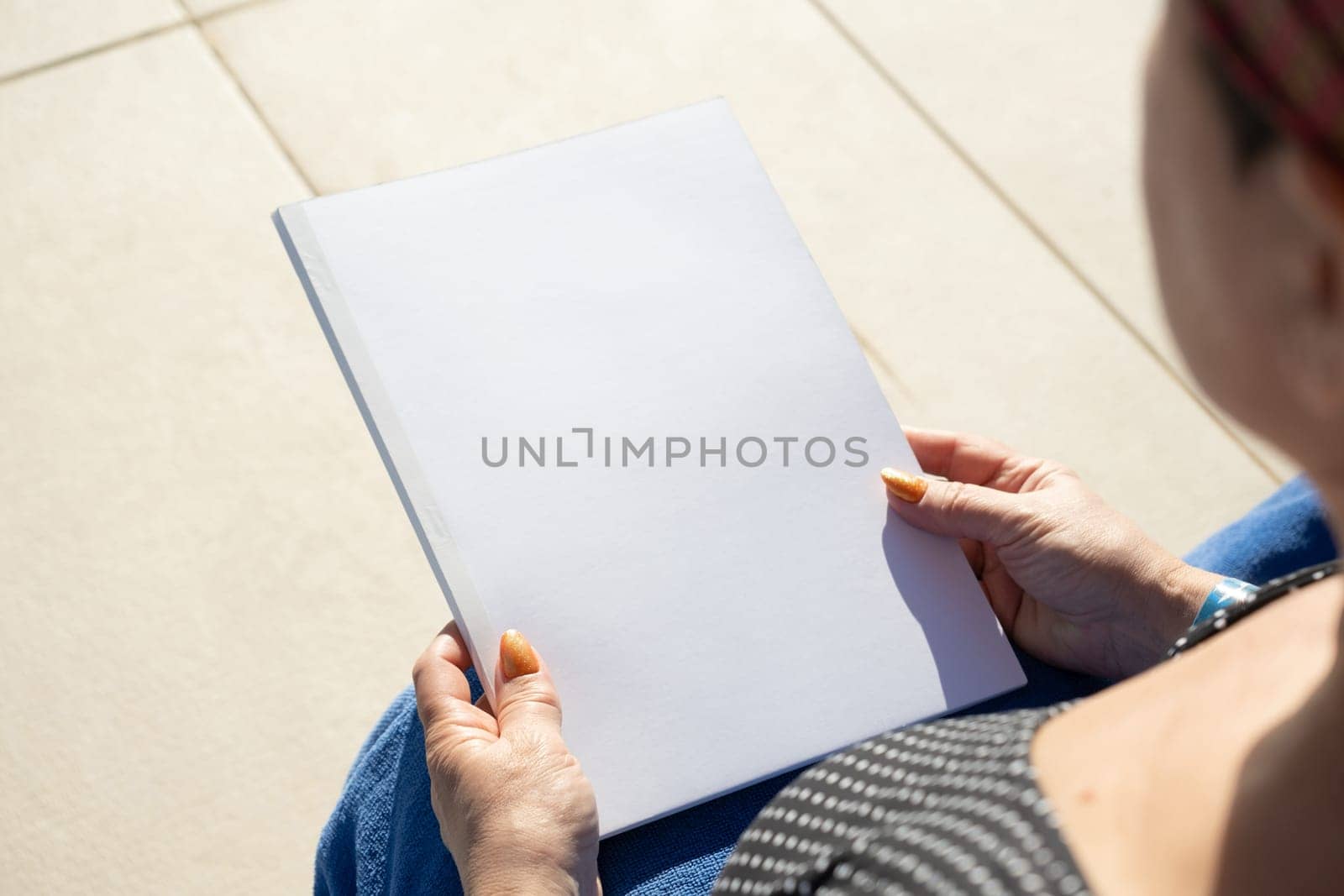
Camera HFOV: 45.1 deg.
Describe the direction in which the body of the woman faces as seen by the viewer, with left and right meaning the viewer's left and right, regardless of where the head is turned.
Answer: facing away from the viewer and to the left of the viewer

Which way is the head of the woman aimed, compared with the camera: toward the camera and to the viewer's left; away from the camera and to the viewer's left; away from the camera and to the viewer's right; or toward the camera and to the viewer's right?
away from the camera and to the viewer's left
